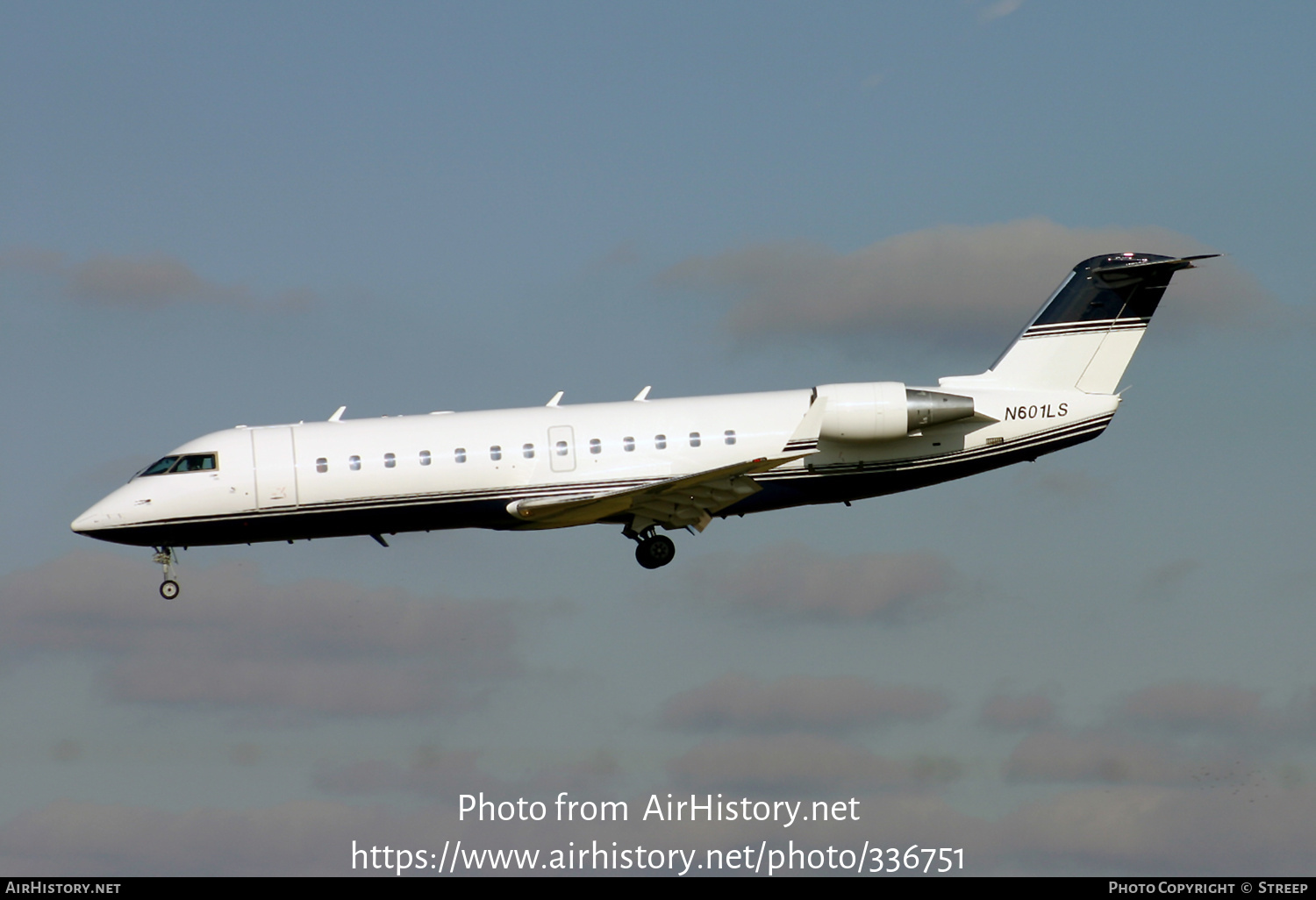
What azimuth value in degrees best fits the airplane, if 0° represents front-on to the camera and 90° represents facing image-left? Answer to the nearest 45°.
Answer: approximately 90°
